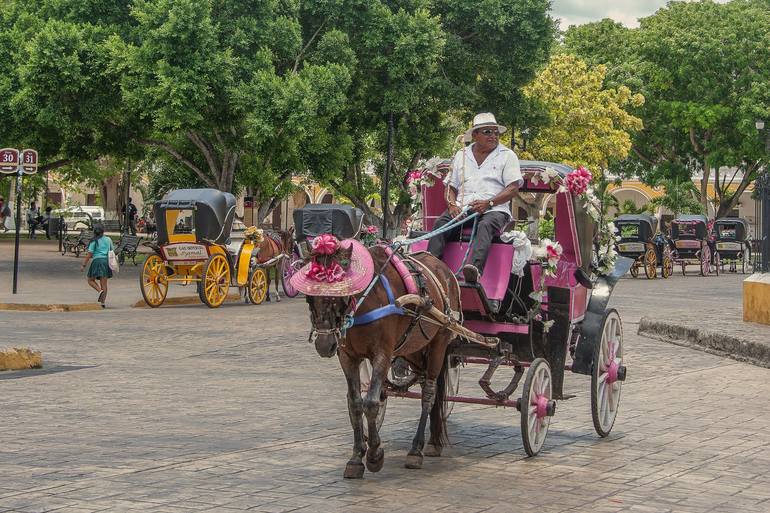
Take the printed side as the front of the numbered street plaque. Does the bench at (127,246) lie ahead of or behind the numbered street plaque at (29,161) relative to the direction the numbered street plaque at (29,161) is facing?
behind

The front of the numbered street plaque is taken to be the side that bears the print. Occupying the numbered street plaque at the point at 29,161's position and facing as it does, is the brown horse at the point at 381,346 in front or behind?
in front

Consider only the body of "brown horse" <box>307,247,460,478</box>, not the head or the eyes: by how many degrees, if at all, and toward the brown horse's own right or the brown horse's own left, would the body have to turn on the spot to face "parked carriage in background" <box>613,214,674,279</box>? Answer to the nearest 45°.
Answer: approximately 135° to the brown horse's own right
